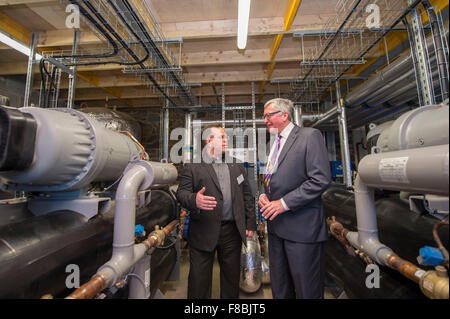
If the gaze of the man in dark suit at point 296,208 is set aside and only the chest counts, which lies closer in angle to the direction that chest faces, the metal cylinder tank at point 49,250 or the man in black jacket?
the metal cylinder tank

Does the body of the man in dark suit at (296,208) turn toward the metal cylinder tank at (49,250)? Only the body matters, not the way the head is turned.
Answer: yes

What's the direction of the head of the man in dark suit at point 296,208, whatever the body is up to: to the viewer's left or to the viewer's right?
to the viewer's left

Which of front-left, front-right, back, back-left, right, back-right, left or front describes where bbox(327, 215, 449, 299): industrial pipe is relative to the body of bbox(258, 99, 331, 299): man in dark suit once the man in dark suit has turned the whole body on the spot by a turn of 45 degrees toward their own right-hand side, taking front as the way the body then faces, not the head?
back-left

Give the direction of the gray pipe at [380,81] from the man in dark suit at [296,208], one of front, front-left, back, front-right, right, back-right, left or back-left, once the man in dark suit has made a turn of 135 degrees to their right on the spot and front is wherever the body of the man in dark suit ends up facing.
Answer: front-right

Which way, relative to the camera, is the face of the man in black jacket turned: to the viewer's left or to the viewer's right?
to the viewer's right

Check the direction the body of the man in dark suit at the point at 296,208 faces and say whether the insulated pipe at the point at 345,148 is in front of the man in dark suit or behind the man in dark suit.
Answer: behind

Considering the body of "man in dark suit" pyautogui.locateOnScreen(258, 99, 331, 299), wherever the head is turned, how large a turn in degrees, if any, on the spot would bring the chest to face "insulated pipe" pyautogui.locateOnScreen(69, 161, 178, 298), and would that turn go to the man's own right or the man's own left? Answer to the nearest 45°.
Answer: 0° — they already face it

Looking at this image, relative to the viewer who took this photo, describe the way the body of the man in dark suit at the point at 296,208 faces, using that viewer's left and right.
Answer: facing the viewer and to the left of the viewer

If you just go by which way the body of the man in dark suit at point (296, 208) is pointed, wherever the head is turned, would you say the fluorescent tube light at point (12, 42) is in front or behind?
in front
